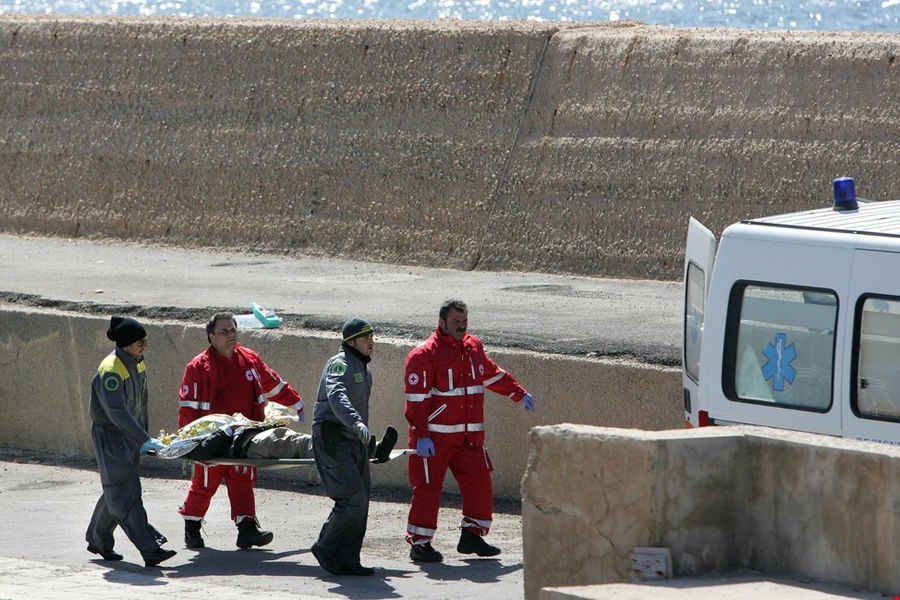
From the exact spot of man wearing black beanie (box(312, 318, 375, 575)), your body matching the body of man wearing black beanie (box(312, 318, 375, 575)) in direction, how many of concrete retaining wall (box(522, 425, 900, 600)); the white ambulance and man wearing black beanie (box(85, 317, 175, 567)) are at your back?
1

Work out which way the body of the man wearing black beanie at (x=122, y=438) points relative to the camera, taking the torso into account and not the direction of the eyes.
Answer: to the viewer's right

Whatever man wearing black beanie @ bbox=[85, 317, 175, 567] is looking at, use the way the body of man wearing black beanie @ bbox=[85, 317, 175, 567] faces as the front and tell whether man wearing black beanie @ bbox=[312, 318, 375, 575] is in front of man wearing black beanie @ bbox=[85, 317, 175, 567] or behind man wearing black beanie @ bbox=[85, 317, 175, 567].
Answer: in front

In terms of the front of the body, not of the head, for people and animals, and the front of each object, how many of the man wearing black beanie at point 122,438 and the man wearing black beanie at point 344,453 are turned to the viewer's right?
2

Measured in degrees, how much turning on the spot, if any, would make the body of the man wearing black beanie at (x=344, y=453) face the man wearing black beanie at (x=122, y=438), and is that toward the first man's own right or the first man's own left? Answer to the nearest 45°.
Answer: approximately 180°

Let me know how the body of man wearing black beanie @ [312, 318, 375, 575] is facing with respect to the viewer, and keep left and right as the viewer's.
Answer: facing to the right of the viewer
